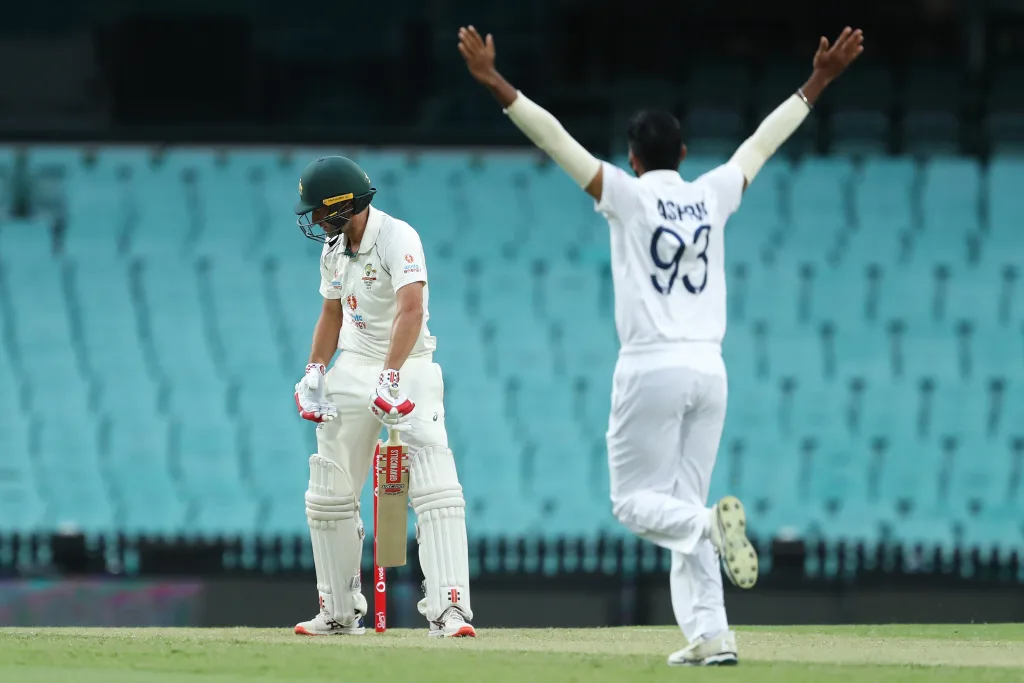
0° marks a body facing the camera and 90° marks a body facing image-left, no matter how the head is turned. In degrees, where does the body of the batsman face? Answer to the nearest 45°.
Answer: approximately 45°
